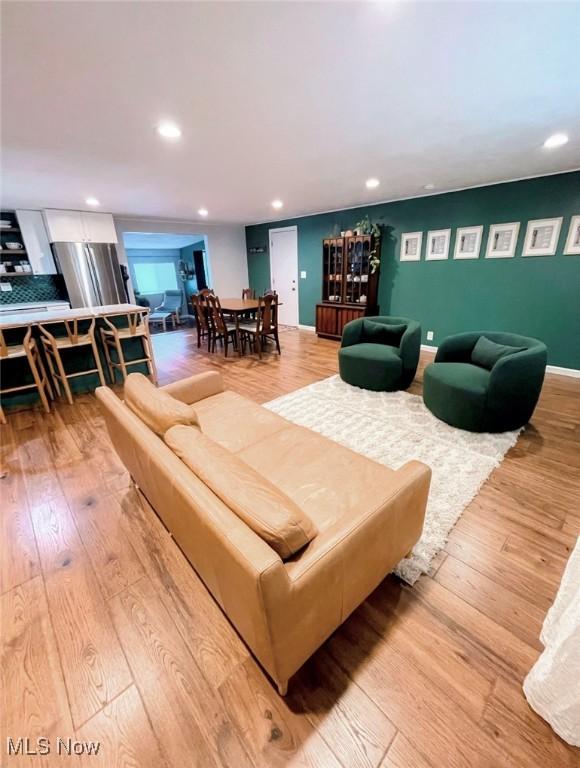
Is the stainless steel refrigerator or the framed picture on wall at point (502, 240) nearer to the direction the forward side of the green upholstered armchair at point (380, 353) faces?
the stainless steel refrigerator

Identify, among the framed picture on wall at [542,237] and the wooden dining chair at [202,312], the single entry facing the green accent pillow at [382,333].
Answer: the framed picture on wall

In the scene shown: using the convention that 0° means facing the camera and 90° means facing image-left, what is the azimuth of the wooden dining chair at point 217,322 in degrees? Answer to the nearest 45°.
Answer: approximately 225°

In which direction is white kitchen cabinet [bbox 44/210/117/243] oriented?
toward the camera

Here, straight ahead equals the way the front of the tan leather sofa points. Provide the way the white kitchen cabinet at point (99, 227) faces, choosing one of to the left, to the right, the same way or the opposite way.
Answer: to the right

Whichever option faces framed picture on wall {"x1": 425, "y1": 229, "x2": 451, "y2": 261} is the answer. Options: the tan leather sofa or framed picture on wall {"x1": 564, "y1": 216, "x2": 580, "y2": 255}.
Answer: the tan leather sofa

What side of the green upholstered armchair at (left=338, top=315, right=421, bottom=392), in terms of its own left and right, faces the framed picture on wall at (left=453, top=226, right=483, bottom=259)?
back

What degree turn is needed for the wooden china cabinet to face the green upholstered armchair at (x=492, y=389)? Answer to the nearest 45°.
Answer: approximately 45° to its left

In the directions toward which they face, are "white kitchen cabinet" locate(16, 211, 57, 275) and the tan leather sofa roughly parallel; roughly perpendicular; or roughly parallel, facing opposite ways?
roughly perpendicular

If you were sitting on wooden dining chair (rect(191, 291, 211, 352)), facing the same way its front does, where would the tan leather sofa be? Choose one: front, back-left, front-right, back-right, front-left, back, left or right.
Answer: back-right

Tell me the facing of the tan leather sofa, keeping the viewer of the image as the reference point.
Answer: facing away from the viewer and to the right of the viewer

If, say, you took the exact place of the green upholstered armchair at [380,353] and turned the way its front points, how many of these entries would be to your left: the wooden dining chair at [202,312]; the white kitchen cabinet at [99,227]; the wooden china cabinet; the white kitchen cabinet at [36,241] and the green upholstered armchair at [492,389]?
1

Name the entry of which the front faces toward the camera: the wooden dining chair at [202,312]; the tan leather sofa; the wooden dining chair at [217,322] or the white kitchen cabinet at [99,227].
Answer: the white kitchen cabinet

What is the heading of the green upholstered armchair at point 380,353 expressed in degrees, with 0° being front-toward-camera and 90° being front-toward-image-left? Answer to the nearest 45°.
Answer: approximately 45°

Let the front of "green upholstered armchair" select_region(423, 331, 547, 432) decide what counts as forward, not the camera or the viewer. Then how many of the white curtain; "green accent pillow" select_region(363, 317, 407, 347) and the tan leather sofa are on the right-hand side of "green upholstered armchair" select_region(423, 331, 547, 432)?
1

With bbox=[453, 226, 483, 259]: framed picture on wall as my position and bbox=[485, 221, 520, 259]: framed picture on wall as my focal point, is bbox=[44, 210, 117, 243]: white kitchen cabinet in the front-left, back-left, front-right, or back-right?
back-right

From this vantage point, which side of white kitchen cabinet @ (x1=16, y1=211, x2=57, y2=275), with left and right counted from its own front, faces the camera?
front

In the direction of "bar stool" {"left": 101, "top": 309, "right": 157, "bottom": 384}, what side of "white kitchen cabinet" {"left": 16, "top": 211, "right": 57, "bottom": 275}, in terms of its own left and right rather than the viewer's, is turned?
front

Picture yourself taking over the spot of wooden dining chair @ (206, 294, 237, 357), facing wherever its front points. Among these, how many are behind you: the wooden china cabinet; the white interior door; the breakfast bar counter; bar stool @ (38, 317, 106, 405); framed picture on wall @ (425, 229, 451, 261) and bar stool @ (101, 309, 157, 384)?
3

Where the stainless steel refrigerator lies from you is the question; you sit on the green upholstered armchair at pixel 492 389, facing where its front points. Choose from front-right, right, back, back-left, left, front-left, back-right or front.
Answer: front-right
